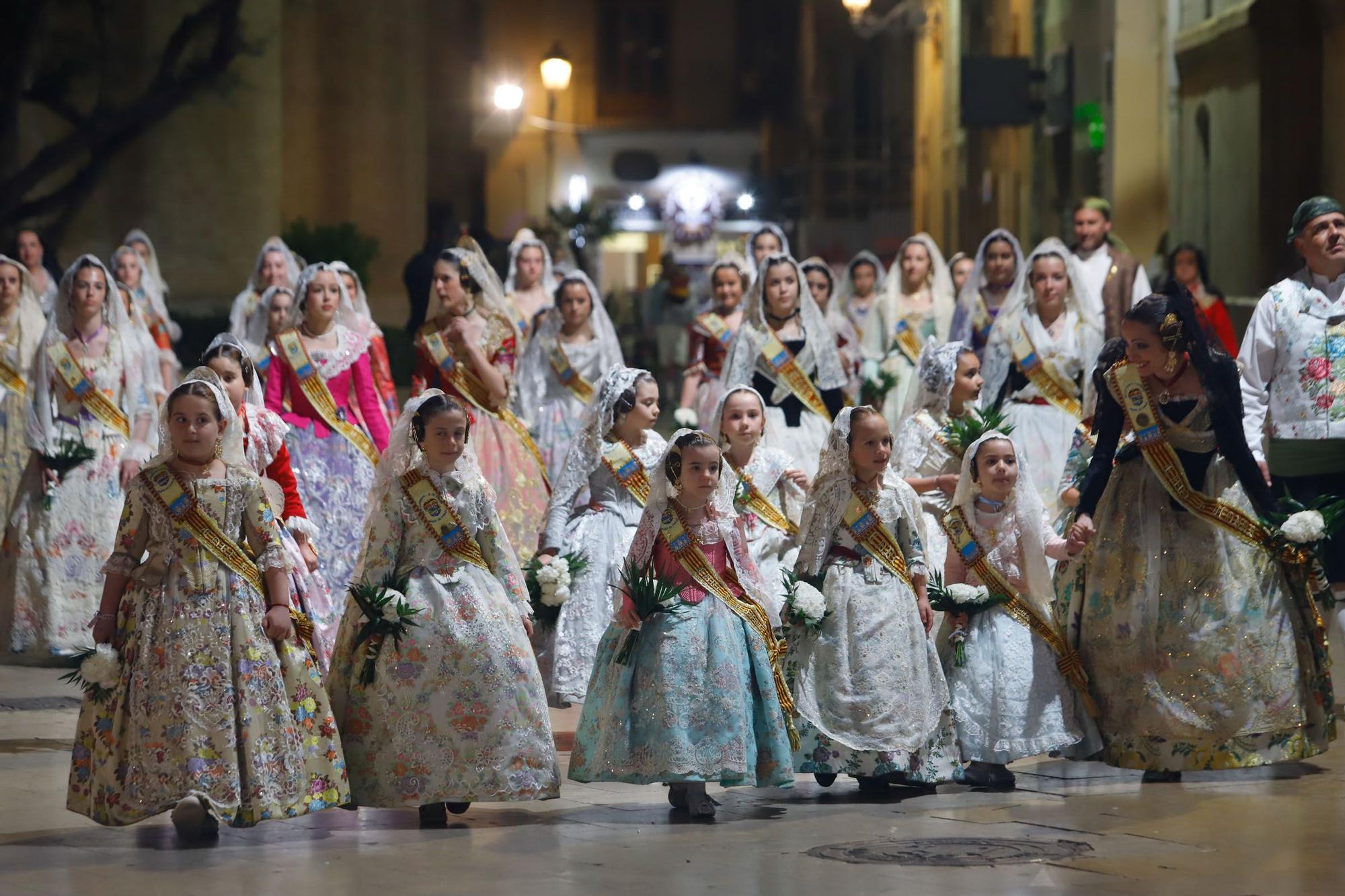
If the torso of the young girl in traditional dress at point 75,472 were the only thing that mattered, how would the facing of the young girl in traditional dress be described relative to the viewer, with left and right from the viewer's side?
facing the viewer

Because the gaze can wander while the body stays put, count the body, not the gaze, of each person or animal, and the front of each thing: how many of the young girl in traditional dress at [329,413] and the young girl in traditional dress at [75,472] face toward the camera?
2

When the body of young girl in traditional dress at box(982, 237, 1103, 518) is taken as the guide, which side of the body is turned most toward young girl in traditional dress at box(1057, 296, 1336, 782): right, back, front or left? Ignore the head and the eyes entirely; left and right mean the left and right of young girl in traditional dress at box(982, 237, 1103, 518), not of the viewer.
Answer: front

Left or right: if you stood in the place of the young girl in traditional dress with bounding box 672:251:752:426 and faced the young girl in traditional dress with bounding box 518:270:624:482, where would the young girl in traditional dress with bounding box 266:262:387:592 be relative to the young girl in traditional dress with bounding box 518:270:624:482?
left

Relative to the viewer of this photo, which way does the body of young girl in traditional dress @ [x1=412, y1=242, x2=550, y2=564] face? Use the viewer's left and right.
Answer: facing the viewer and to the left of the viewer

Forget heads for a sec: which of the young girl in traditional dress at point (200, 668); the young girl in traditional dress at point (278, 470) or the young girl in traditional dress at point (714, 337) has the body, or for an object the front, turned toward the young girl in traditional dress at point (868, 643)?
the young girl in traditional dress at point (714, 337)

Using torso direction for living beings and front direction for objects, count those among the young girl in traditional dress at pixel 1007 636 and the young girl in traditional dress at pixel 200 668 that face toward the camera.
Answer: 2

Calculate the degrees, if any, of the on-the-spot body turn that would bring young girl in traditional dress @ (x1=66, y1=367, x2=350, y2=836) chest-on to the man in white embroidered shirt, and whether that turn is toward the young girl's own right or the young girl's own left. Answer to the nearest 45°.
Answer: approximately 90° to the young girl's own left

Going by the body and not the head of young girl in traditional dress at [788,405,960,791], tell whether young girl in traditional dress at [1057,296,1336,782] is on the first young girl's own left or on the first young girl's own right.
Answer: on the first young girl's own left

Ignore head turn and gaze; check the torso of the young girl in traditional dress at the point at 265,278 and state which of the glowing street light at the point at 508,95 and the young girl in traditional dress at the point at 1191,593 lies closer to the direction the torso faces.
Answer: the young girl in traditional dress

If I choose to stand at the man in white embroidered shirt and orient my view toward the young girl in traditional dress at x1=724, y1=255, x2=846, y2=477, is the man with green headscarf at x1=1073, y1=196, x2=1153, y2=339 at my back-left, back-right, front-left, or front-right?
front-right

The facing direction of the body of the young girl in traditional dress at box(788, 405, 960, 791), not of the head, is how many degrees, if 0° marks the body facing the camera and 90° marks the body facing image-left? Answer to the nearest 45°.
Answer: approximately 0°

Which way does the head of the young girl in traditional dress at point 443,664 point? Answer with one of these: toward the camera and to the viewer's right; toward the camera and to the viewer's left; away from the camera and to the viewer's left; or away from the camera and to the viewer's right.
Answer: toward the camera and to the viewer's right

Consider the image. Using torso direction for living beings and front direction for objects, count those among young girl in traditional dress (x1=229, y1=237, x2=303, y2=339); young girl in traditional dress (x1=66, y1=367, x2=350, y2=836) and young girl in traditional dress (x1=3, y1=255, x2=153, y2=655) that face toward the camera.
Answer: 3

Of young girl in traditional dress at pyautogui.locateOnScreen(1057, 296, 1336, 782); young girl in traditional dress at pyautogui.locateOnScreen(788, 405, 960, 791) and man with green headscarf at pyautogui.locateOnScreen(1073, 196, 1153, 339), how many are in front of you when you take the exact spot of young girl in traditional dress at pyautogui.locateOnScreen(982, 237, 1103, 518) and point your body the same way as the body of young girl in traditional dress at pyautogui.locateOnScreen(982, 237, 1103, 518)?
2

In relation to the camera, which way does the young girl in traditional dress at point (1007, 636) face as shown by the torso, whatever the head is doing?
toward the camera

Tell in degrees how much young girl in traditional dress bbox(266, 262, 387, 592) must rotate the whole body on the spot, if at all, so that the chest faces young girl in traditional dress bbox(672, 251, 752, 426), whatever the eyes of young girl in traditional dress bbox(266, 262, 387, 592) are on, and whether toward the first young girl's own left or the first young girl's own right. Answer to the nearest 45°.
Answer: approximately 135° to the first young girl's own left
